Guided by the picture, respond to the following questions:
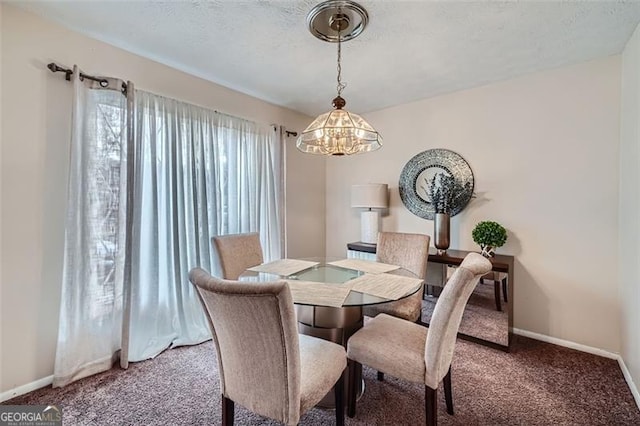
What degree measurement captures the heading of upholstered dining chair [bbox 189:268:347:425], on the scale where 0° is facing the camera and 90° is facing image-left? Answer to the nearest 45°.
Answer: approximately 225°

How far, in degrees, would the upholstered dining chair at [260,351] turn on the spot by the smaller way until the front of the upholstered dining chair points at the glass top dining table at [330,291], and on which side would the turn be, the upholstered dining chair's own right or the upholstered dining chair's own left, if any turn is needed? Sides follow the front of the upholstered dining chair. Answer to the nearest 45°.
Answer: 0° — it already faces it

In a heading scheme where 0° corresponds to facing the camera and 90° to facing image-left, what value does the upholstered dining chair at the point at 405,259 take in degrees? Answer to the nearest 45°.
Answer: approximately 45°

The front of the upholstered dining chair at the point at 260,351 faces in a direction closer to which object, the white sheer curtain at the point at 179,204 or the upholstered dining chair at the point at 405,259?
the upholstered dining chair

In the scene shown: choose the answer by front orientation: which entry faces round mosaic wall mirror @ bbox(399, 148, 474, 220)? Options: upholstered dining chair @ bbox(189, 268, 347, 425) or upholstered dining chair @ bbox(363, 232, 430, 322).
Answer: upholstered dining chair @ bbox(189, 268, 347, 425)

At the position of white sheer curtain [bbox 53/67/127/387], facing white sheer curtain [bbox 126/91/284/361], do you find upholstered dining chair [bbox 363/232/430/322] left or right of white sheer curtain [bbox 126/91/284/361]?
right

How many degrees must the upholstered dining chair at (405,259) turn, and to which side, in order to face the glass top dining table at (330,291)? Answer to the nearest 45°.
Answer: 0° — it already faces it

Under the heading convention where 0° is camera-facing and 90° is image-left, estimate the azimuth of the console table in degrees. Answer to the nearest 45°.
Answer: approximately 45°

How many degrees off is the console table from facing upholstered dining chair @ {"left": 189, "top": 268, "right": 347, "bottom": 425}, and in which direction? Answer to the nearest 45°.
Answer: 0° — it already faces it

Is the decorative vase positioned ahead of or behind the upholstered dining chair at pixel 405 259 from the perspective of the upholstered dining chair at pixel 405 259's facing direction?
behind

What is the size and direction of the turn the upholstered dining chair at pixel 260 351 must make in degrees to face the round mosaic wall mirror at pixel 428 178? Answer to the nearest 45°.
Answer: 0° — it already faces it
